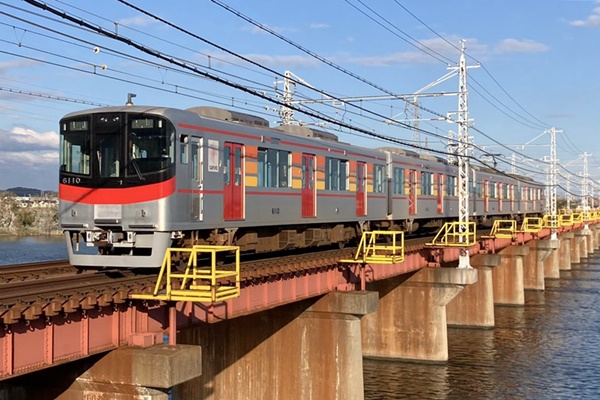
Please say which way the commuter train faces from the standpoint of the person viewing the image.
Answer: facing the viewer and to the left of the viewer
